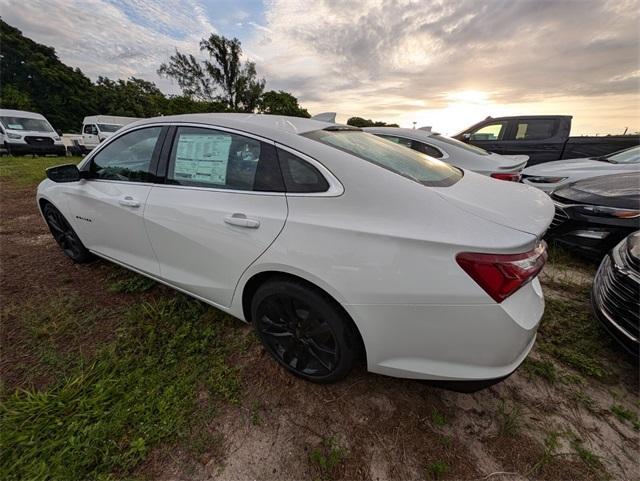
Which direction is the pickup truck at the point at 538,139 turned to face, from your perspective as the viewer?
facing to the left of the viewer

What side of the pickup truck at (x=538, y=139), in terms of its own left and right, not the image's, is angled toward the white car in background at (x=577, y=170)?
left

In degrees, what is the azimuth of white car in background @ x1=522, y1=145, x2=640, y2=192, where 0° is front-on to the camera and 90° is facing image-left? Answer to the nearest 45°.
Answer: approximately 45°

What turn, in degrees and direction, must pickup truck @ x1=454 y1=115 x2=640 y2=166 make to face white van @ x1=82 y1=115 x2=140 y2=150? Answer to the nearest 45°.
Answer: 0° — it already faces it

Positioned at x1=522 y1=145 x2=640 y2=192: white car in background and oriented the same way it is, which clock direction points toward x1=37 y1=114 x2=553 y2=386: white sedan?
The white sedan is roughly at 11 o'clock from the white car in background.

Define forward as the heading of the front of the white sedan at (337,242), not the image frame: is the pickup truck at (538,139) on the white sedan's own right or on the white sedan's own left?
on the white sedan's own right

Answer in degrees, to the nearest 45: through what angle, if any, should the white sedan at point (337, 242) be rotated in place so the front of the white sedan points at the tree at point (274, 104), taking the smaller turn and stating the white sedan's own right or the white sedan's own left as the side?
approximately 45° to the white sedan's own right

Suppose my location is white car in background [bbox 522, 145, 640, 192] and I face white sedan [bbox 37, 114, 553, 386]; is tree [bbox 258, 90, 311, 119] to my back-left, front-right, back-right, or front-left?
back-right

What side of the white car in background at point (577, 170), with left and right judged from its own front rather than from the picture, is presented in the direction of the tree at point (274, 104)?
right

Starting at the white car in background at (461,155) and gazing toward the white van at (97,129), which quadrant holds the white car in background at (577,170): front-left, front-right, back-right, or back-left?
back-right

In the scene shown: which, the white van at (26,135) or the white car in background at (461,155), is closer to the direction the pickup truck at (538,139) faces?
the white van

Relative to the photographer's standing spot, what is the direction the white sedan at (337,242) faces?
facing away from the viewer and to the left of the viewer
